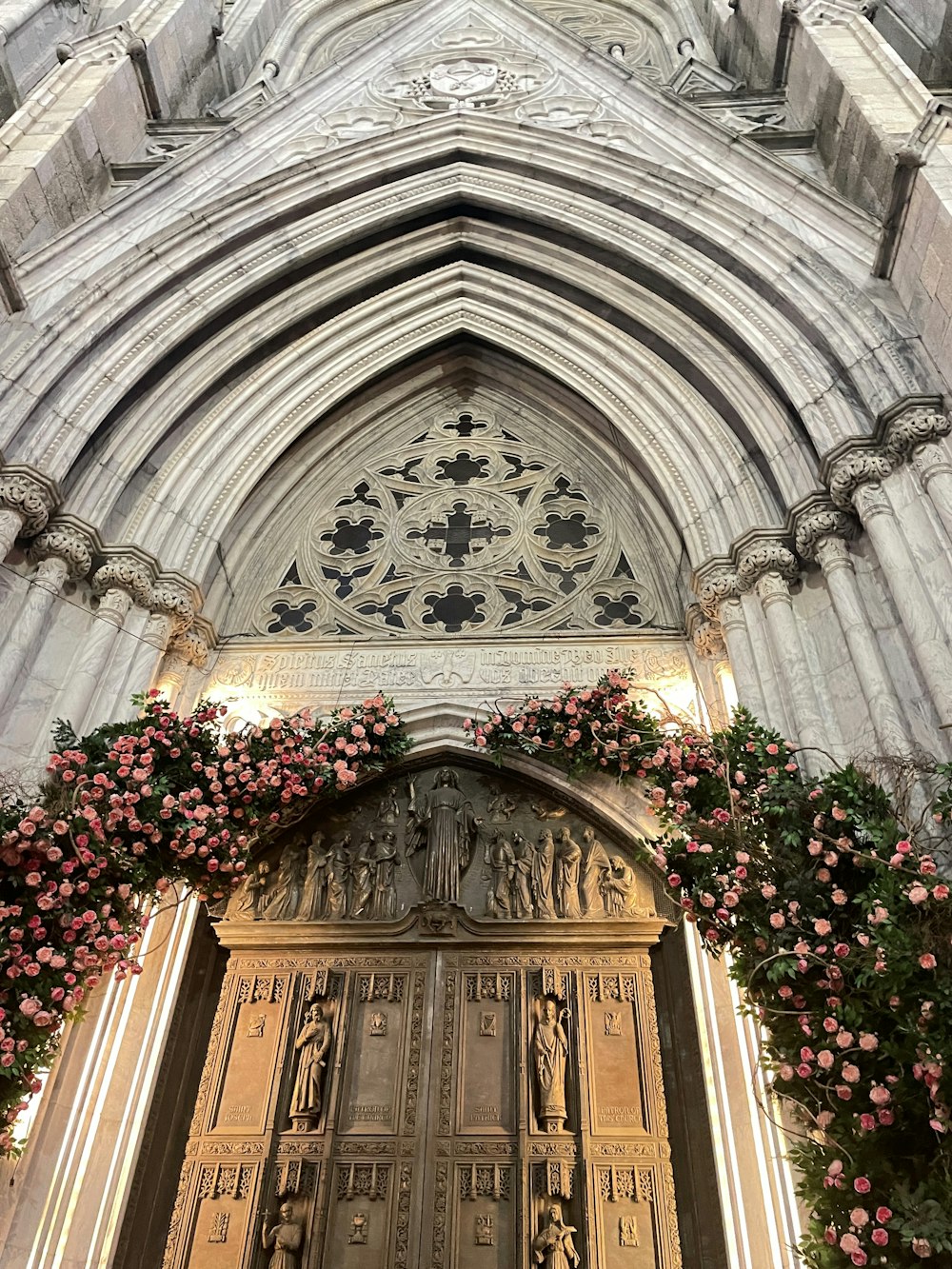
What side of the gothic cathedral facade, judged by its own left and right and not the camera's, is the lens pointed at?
front

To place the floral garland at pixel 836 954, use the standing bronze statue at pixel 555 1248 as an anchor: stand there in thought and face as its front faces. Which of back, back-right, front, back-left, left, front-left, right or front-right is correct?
front-left

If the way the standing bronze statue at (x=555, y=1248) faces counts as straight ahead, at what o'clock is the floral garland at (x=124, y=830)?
The floral garland is roughly at 2 o'clock from the standing bronze statue.

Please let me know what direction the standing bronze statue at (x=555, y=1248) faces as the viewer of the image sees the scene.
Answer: facing the viewer

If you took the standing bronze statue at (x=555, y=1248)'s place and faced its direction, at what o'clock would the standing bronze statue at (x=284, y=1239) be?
the standing bronze statue at (x=284, y=1239) is roughly at 3 o'clock from the standing bronze statue at (x=555, y=1248).
